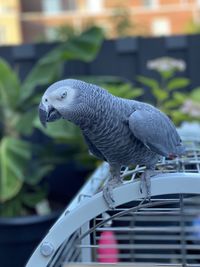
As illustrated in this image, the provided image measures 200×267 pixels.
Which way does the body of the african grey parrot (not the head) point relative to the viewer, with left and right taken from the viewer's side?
facing the viewer and to the left of the viewer

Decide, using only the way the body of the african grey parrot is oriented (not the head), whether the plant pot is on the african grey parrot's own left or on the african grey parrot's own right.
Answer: on the african grey parrot's own right

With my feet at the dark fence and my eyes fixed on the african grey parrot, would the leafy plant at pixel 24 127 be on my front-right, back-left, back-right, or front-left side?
front-right

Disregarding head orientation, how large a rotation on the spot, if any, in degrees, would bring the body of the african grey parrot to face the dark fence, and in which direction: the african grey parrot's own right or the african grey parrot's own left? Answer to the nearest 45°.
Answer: approximately 135° to the african grey parrot's own right

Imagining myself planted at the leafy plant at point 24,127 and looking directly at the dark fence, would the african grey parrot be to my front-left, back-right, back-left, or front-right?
back-right
